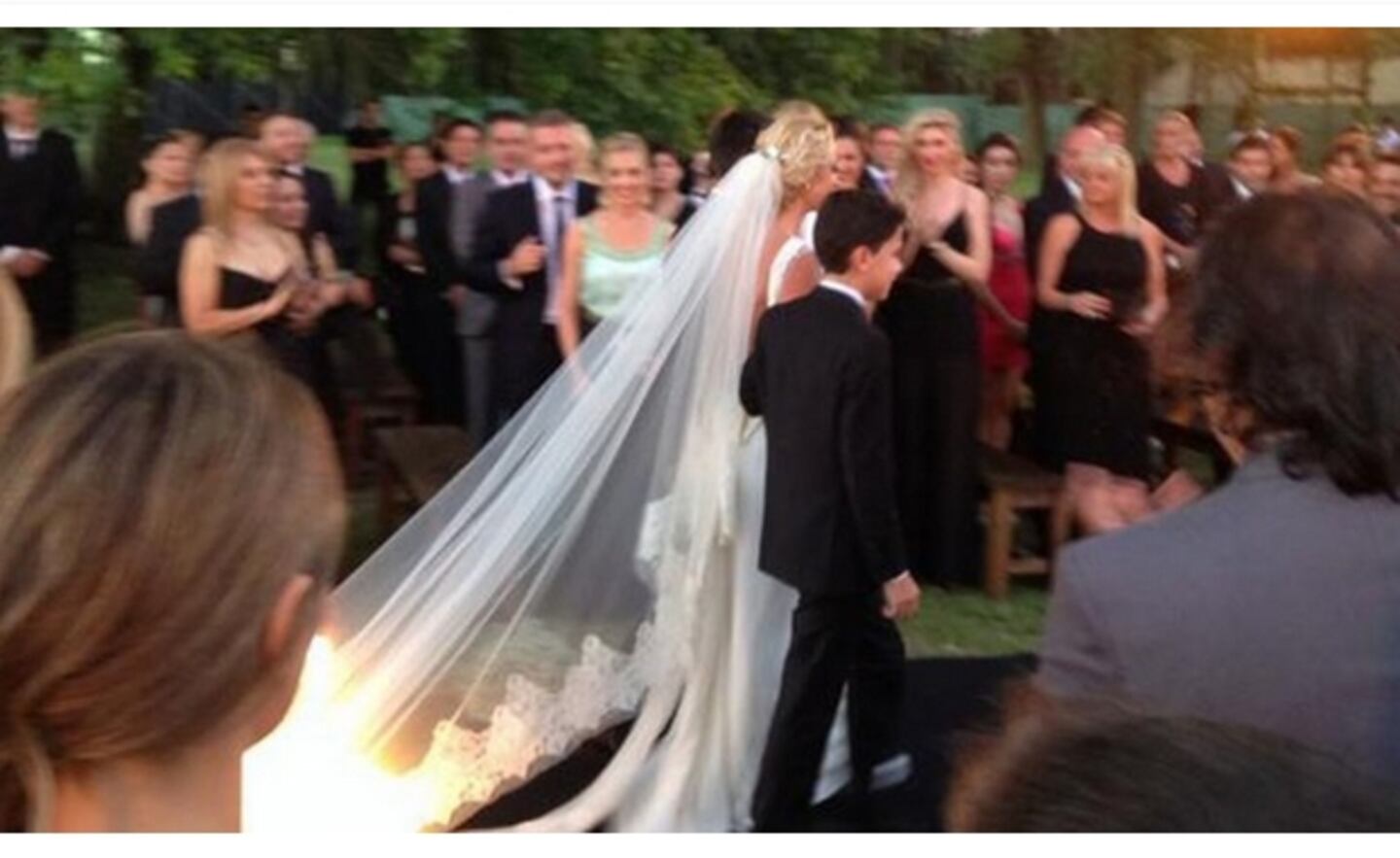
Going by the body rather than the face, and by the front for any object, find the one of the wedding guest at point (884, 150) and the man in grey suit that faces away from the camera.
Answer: the man in grey suit

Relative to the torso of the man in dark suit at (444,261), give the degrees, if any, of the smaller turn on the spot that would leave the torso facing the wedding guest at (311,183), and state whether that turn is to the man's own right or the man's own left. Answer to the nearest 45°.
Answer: approximately 90° to the man's own right

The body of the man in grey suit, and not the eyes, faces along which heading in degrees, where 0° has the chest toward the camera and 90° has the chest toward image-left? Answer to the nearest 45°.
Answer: approximately 180°

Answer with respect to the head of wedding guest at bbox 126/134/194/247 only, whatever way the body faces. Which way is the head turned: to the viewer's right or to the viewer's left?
to the viewer's right

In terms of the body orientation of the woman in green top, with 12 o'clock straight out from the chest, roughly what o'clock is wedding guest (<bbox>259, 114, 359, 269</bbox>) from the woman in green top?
The wedding guest is roughly at 5 o'clock from the woman in green top.

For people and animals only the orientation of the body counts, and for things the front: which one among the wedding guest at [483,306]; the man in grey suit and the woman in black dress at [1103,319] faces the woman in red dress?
the man in grey suit

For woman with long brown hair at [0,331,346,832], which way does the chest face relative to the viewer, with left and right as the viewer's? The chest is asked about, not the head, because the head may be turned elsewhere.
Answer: facing away from the viewer and to the right of the viewer

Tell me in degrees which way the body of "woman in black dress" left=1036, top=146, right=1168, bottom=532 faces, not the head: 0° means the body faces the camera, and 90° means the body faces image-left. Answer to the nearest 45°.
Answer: approximately 0°

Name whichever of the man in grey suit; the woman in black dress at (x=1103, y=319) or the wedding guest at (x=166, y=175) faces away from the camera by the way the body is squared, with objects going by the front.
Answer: the man in grey suit

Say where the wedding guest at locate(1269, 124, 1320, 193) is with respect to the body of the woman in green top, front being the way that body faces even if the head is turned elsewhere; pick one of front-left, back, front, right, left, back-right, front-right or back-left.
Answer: back-left
